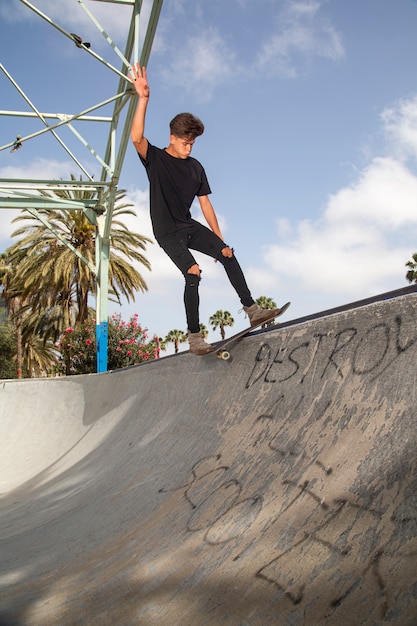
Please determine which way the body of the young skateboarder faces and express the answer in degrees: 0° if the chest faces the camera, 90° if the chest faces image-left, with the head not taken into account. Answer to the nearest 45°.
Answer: approximately 315°

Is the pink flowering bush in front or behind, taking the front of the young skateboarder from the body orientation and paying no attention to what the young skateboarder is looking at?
behind

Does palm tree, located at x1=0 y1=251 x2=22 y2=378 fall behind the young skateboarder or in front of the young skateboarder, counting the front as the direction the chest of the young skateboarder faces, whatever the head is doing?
behind
